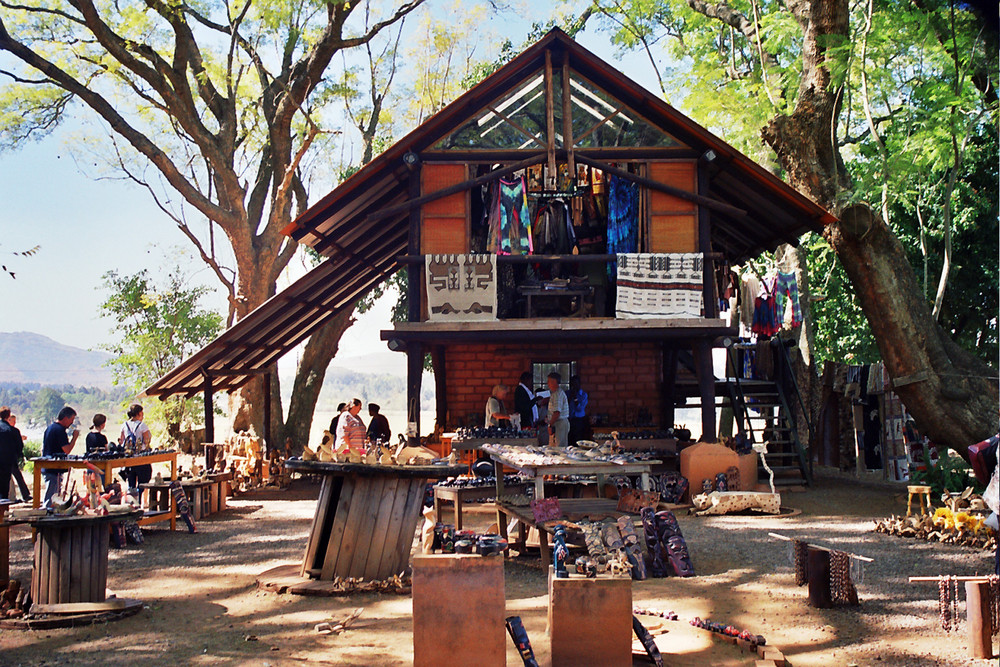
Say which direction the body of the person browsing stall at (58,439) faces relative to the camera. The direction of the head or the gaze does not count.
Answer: to the viewer's right

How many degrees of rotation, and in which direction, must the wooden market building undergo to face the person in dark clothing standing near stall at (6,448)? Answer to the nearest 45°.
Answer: approximately 90° to its right

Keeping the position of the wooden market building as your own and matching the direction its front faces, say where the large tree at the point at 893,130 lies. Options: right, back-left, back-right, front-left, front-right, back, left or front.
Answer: left

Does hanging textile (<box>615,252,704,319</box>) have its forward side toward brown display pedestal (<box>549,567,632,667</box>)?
yes

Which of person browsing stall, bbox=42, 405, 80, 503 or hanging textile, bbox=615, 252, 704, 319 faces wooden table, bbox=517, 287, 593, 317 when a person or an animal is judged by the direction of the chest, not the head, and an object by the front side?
the person browsing stall

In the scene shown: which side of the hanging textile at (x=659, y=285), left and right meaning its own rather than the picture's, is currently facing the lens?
front

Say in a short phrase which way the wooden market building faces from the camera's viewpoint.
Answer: facing the viewer

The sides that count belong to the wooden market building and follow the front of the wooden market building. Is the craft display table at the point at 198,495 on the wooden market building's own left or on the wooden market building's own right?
on the wooden market building's own right

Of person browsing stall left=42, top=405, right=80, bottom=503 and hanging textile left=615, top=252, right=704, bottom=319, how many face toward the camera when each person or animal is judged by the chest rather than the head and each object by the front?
1

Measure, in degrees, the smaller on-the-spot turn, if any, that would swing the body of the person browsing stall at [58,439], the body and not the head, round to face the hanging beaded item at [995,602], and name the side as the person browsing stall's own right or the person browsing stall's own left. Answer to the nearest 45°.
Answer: approximately 45° to the person browsing stall's own right

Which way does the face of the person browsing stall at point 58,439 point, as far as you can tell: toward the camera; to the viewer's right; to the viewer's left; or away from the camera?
to the viewer's right
